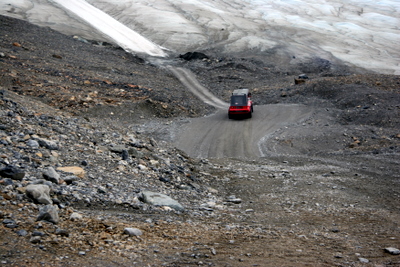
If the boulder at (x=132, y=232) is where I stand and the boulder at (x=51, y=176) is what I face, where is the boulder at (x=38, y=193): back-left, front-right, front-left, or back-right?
front-left

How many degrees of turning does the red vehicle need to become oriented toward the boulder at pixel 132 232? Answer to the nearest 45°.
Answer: approximately 180°

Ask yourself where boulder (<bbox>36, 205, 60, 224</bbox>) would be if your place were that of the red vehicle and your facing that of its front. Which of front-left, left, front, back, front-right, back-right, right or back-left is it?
back

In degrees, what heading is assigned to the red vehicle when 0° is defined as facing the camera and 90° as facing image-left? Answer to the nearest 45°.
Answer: approximately 180°

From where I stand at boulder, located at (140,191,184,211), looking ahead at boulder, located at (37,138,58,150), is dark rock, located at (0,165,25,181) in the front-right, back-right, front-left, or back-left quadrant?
front-left
